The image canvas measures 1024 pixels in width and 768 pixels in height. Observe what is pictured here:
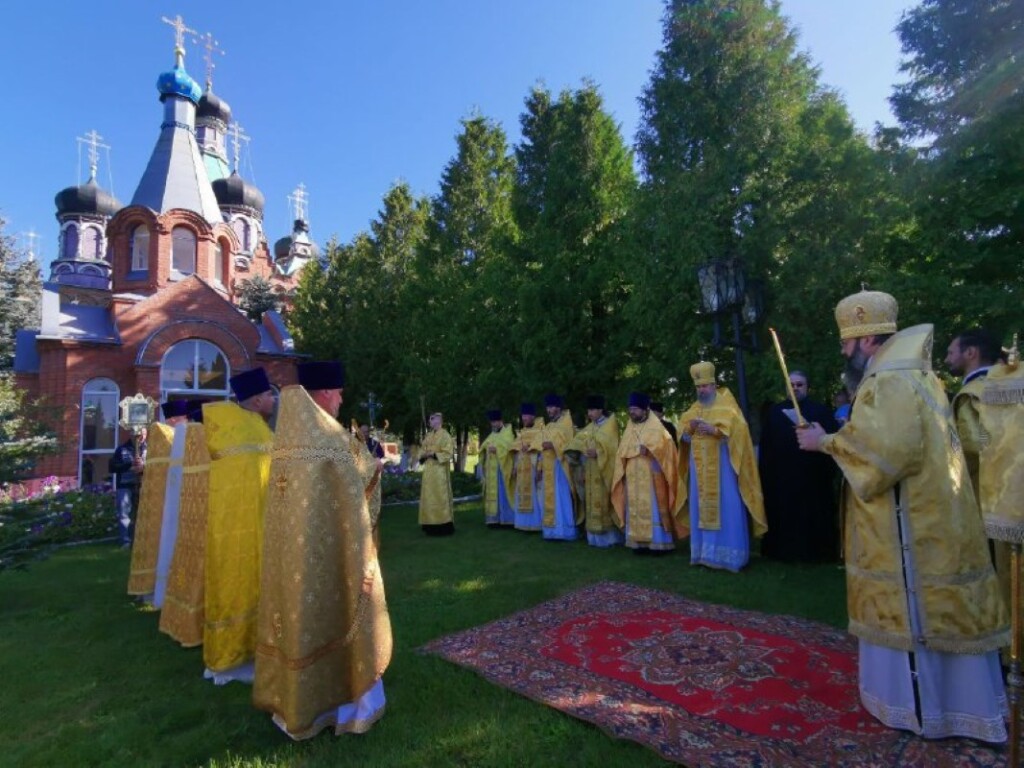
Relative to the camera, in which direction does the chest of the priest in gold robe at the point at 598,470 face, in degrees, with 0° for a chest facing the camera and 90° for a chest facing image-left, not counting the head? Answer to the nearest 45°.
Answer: approximately 45°

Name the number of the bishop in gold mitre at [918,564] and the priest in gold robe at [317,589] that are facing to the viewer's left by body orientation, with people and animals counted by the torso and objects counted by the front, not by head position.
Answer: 1

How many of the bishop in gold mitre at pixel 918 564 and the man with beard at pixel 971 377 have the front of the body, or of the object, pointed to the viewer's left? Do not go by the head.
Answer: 2

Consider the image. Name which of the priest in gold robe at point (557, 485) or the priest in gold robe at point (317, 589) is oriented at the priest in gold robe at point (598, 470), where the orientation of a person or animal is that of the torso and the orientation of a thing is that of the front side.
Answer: the priest in gold robe at point (317, 589)

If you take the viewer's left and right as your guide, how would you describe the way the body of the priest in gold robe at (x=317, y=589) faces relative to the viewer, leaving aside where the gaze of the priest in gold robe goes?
facing away from the viewer and to the right of the viewer

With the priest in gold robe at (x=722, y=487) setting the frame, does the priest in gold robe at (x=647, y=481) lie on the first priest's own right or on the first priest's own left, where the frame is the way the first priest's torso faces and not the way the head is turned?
on the first priest's own right

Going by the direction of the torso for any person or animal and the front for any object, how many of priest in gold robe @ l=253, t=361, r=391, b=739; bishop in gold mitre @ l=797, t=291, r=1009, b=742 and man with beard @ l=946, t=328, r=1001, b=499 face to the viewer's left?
2

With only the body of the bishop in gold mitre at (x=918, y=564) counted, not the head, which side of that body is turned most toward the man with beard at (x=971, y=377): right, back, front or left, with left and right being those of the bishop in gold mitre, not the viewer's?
right

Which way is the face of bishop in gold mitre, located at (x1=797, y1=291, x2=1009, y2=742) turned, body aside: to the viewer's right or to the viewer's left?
to the viewer's left

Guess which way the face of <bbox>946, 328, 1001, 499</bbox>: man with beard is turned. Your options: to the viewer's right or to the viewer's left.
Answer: to the viewer's left

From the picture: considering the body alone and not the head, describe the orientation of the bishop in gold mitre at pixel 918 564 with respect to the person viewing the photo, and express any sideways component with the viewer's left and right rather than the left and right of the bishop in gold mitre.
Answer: facing to the left of the viewer

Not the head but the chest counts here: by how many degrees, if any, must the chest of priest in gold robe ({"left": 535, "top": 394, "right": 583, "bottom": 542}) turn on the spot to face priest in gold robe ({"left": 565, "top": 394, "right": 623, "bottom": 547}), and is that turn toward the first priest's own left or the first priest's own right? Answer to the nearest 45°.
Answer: approximately 90° to the first priest's own left

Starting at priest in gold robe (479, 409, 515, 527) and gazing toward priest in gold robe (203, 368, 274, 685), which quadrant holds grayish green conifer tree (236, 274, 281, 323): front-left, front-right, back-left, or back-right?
back-right

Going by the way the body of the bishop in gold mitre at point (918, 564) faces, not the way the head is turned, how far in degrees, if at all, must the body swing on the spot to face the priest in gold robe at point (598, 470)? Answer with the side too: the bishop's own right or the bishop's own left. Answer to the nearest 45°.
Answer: approximately 45° to the bishop's own right
